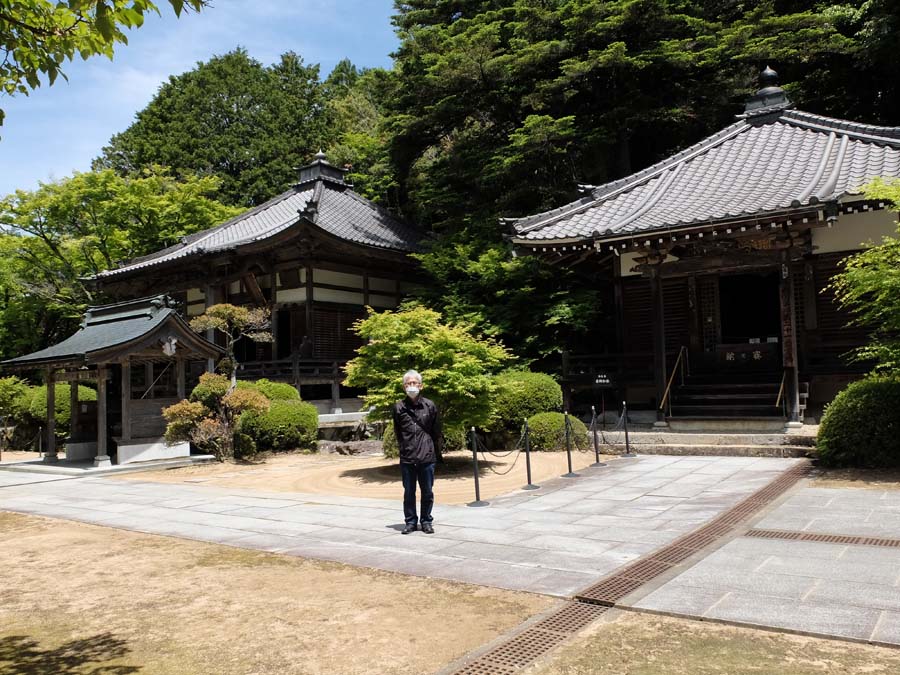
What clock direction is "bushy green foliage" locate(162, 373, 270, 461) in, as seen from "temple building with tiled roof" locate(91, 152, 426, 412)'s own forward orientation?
The bushy green foliage is roughly at 11 o'clock from the temple building with tiled roof.

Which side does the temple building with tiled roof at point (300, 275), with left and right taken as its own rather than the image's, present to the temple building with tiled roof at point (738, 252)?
left

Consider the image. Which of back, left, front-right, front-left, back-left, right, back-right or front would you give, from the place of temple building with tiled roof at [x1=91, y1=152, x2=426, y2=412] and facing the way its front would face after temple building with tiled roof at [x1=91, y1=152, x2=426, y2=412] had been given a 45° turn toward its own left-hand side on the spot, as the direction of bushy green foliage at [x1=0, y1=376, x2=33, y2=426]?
right

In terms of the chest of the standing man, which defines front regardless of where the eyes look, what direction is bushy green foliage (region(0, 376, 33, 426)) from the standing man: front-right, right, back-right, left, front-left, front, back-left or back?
back-right

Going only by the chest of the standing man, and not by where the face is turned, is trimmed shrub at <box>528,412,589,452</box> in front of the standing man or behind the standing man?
behind

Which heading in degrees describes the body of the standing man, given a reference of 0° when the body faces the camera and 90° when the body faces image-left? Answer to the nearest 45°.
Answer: approximately 0°

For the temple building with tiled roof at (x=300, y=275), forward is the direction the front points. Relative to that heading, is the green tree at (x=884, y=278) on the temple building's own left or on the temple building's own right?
on the temple building's own left

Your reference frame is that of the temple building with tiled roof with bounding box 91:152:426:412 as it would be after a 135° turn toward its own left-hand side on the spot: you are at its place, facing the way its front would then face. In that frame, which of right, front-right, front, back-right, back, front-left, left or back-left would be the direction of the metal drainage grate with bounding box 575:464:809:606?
right

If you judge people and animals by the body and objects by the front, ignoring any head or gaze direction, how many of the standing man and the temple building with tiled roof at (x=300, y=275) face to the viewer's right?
0

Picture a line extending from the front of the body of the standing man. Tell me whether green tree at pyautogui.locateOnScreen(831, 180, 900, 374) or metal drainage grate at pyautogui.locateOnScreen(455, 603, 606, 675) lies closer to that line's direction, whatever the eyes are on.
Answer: the metal drainage grate

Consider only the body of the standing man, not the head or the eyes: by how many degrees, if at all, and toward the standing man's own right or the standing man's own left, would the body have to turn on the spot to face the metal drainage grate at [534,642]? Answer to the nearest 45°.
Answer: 0° — they already face it
